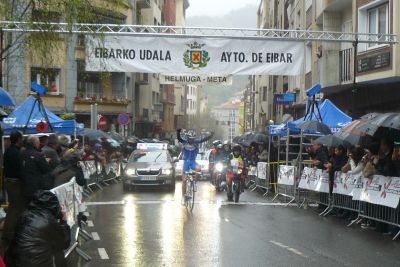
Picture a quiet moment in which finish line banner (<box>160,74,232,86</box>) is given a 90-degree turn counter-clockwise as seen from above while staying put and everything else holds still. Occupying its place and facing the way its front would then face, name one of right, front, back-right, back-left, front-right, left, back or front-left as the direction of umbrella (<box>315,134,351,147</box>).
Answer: front

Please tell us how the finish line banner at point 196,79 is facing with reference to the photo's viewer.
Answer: facing the viewer

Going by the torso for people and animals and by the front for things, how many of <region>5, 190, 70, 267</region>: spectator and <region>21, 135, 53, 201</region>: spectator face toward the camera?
0

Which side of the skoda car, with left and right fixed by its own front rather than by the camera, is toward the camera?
front

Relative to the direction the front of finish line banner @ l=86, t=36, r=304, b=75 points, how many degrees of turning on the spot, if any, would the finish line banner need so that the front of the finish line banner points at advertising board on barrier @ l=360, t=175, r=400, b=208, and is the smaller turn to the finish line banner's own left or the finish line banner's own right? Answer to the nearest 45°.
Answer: approximately 45° to the finish line banner's own left

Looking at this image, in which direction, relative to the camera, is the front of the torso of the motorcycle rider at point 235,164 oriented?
toward the camera

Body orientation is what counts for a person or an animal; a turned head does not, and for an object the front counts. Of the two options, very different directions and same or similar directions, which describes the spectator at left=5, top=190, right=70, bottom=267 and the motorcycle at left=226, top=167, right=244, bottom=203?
very different directions

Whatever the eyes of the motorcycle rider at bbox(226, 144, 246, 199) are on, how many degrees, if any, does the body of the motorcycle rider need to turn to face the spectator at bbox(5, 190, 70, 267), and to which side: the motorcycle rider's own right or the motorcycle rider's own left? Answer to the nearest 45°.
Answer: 0° — they already face them

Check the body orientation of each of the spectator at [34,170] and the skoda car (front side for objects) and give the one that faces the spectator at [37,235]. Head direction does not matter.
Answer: the skoda car

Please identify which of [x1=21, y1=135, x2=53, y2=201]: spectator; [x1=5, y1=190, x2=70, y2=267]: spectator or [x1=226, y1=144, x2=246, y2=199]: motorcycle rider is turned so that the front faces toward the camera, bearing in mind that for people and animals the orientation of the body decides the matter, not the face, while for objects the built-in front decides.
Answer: the motorcycle rider

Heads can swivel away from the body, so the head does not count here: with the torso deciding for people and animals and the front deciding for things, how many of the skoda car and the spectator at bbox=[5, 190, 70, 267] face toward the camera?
1

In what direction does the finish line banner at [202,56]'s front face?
toward the camera

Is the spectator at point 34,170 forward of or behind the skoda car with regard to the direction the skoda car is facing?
forward

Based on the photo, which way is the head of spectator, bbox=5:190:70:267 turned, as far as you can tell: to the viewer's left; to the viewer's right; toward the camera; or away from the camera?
away from the camera
